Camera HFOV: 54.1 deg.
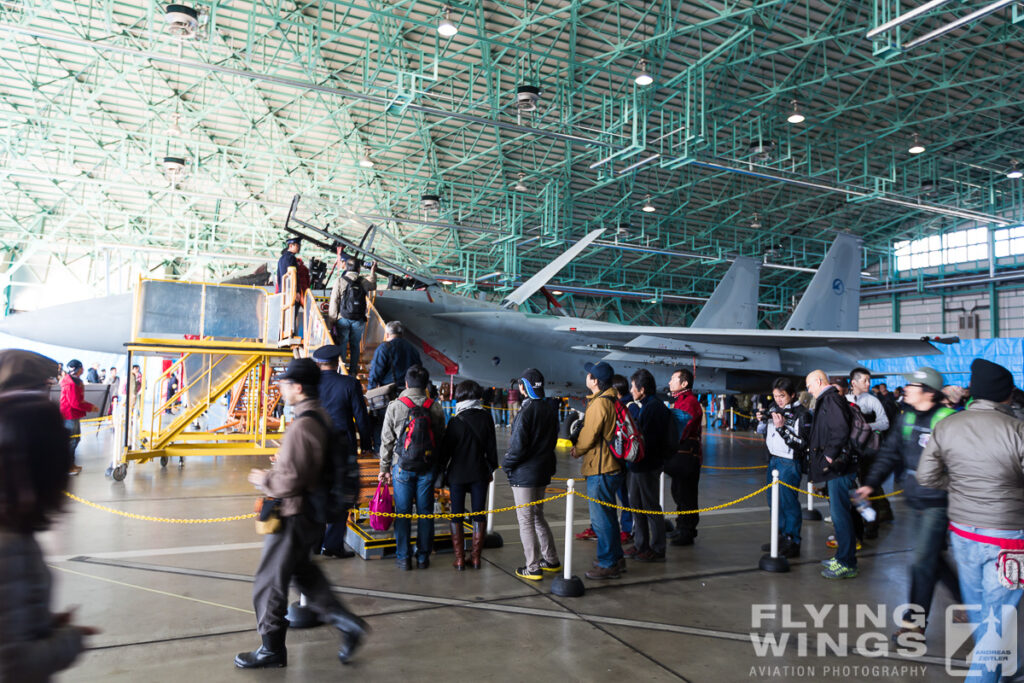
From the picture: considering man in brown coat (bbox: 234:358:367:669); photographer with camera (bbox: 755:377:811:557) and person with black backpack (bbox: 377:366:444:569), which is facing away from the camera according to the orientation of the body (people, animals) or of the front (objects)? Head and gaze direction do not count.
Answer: the person with black backpack

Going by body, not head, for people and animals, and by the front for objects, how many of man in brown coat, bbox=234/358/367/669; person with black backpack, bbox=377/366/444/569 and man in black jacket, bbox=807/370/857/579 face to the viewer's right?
0

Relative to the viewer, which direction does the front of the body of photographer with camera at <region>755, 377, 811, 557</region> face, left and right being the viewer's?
facing the viewer and to the left of the viewer

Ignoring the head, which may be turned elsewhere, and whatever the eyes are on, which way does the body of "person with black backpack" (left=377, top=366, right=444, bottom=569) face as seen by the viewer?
away from the camera

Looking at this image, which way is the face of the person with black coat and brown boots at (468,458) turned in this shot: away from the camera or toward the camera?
away from the camera

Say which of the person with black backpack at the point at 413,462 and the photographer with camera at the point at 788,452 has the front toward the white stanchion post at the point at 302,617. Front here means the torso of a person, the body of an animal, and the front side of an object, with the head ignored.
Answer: the photographer with camera

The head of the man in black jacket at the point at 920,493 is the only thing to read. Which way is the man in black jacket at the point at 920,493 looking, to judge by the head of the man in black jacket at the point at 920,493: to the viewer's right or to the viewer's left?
to the viewer's left

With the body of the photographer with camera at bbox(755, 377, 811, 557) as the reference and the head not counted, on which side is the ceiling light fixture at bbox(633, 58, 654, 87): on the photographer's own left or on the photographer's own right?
on the photographer's own right

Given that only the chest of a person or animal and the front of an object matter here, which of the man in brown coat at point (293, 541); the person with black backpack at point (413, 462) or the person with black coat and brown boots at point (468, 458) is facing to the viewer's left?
the man in brown coat
